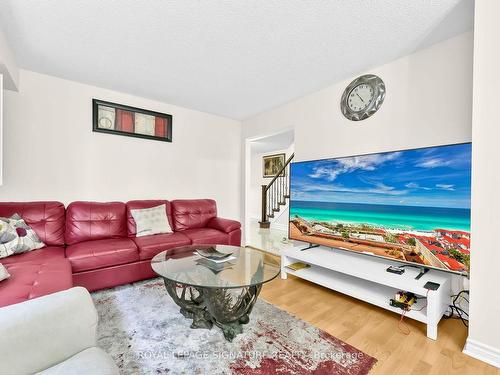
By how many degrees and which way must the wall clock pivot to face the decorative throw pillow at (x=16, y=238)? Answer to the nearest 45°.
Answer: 0° — it already faces it

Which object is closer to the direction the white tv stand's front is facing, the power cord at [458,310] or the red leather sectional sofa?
the red leather sectional sofa

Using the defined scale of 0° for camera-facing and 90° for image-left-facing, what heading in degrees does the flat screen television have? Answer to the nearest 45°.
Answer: approximately 45°

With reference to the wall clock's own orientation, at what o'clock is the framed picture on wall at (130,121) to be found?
The framed picture on wall is roughly at 1 o'clock from the wall clock.

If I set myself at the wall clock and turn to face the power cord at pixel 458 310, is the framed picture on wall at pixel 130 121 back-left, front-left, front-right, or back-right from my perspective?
back-right

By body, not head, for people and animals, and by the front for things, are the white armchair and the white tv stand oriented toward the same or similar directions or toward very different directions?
very different directions

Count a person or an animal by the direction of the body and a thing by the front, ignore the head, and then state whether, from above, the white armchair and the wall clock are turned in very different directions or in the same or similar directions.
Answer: very different directions

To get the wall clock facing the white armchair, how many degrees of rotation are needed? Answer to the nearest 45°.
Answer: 0° — it already faces it
